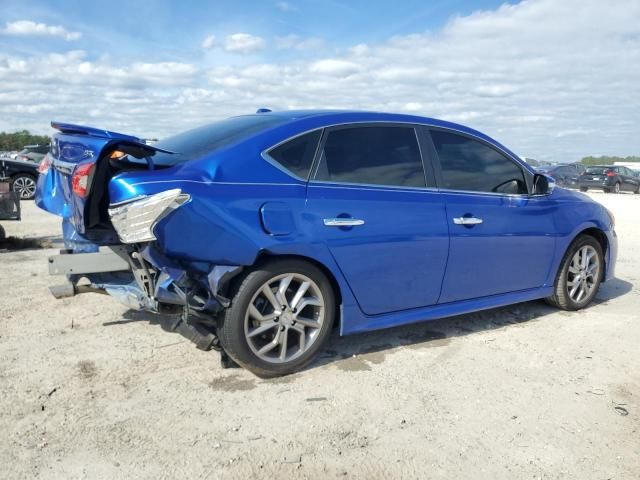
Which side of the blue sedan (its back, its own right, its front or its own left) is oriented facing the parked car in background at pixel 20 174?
left

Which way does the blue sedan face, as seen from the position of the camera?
facing away from the viewer and to the right of the viewer

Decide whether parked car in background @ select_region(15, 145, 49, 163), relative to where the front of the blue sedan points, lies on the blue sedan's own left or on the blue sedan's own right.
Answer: on the blue sedan's own left

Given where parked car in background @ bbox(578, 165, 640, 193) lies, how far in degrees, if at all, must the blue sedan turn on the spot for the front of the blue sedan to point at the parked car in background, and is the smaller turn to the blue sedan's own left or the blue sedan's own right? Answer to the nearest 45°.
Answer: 0° — it already faces it

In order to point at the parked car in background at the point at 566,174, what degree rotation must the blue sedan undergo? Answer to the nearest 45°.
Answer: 0° — it already faces it
